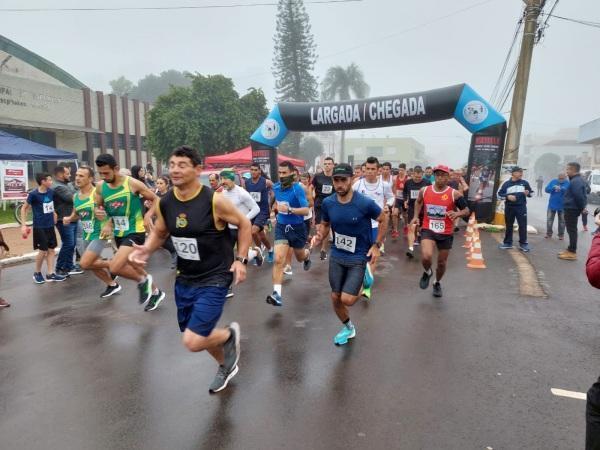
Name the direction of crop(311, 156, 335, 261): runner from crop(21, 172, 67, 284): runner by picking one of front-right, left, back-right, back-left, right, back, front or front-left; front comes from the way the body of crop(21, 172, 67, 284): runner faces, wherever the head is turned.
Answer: front-left

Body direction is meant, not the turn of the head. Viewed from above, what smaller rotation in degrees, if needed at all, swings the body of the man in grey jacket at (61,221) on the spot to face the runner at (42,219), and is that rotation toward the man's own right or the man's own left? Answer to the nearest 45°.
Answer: approximately 135° to the man's own right

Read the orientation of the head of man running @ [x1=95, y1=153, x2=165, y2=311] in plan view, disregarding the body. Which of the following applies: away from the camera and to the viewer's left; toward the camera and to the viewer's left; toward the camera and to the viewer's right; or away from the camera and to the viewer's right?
toward the camera and to the viewer's left

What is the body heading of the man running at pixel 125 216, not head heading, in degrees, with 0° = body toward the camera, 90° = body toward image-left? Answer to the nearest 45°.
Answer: approximately 45°

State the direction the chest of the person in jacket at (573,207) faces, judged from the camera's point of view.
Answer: to the viewer's left

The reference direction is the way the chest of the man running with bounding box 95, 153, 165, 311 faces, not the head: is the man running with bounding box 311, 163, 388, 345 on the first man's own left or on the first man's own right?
on the first man's own left

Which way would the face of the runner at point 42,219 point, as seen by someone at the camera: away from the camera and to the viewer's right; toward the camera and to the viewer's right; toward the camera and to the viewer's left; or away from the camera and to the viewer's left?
toward the camera and to the viewer's right

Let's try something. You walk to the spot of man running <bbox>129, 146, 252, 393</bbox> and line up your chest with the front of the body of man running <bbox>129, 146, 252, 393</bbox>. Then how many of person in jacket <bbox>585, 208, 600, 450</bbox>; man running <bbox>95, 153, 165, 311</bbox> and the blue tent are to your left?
1

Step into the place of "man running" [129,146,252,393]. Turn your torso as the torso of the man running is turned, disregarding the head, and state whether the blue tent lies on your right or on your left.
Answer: on your right

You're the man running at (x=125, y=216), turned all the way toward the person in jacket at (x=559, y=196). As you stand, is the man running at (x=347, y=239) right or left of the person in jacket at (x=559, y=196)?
right

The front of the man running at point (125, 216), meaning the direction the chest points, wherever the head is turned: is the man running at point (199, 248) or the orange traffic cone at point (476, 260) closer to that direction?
the man running
